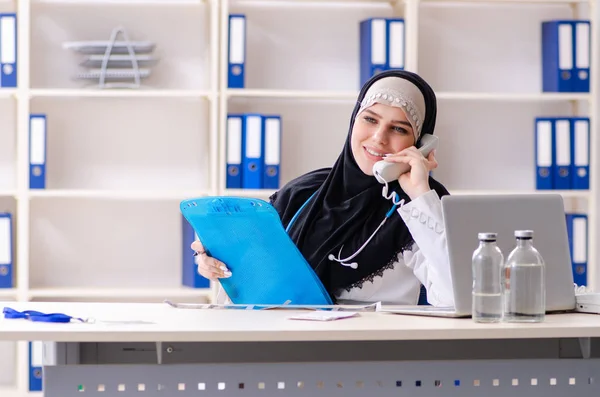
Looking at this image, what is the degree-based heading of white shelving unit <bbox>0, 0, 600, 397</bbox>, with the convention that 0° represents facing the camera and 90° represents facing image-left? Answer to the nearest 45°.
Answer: approximately 0°

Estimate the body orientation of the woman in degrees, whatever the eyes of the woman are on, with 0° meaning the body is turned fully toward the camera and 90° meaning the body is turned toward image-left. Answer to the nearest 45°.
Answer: approximately 0°

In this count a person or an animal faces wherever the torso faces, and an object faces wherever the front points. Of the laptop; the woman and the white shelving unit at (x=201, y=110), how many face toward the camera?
2

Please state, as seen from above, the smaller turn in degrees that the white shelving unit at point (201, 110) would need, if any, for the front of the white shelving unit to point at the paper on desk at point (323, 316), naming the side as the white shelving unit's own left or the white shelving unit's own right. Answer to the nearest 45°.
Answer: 0° — it already faces it

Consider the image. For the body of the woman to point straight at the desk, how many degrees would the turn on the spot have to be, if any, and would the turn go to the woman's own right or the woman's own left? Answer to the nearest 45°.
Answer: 0° — they already face it

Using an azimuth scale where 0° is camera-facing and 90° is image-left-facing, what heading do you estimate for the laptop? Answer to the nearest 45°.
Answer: approximately 135°
